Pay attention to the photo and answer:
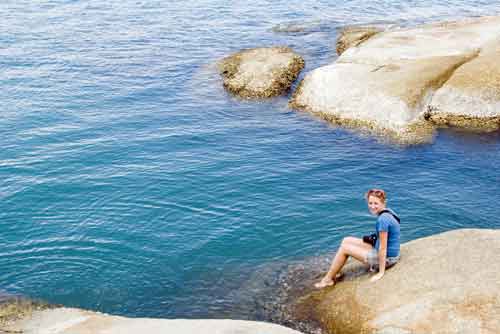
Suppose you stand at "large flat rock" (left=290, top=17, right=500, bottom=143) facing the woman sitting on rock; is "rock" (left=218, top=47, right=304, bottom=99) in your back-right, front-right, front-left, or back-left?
back-right

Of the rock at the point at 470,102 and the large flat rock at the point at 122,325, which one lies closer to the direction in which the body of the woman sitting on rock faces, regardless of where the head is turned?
the large flat rock

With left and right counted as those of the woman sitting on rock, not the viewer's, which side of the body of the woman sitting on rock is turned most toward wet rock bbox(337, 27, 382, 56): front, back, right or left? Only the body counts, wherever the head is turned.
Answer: right

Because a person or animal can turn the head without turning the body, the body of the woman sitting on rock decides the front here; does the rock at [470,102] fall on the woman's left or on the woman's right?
on the woman's right

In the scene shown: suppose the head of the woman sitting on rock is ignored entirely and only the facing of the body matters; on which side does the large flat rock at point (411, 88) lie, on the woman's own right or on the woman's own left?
on the woman's own right

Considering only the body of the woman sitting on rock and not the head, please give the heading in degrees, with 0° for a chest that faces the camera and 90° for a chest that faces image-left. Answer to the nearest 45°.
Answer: approximately 90°

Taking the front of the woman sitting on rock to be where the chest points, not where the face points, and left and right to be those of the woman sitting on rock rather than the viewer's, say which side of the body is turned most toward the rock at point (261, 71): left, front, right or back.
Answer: right
